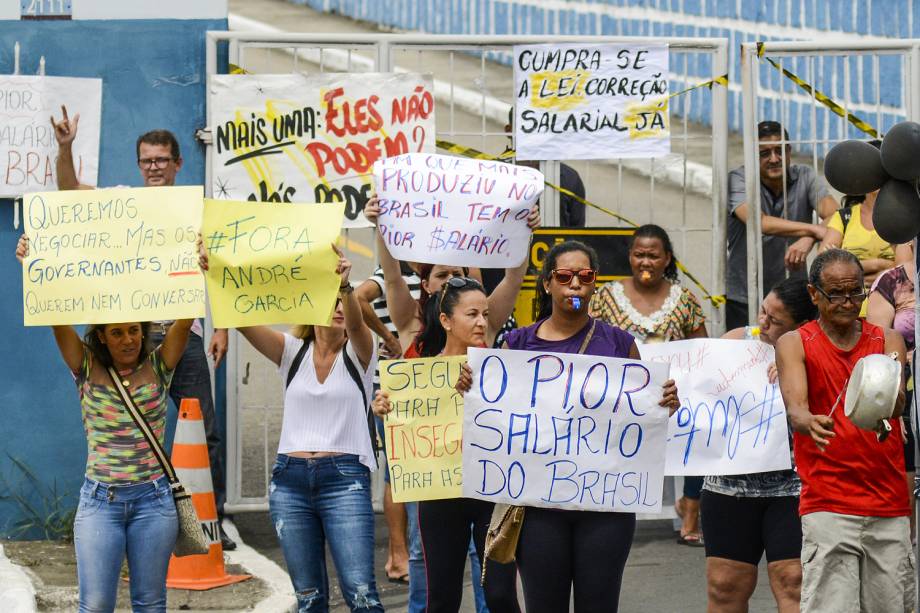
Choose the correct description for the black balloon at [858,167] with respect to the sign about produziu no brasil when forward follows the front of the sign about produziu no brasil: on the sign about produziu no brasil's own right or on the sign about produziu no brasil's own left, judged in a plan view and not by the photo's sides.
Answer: on the sign about produziu no brasil's own left

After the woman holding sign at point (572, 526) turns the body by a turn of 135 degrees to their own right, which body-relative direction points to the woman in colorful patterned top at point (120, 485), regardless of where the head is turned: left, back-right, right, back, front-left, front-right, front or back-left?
front-left

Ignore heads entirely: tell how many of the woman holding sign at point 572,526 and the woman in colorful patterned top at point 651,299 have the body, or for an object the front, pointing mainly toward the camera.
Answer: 2

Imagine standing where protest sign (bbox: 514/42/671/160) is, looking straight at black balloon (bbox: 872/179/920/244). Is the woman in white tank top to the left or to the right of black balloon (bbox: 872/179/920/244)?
right

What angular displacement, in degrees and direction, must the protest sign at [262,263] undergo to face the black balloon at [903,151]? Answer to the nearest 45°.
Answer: approximately 45° to its left

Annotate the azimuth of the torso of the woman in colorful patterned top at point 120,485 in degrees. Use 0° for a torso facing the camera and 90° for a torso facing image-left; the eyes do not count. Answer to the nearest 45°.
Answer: approximately 0°
